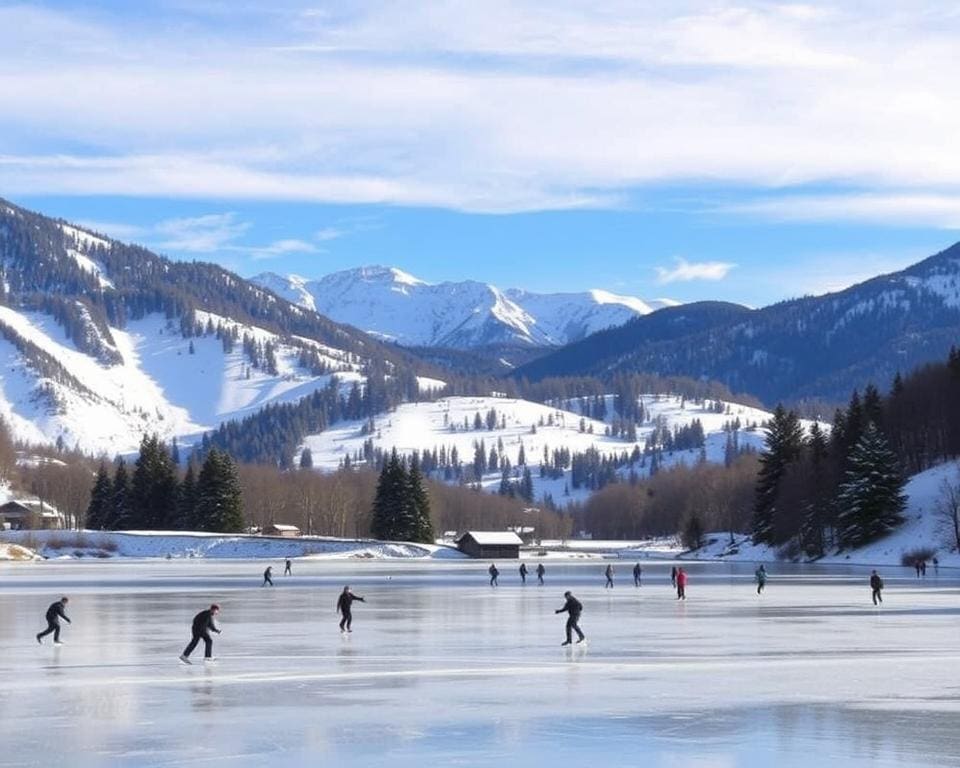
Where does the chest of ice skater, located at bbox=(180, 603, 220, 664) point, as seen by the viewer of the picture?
to the viewer's right
